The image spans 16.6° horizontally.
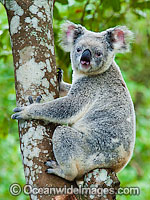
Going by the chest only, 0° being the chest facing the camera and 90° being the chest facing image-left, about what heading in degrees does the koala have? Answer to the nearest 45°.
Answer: approximately 90°
